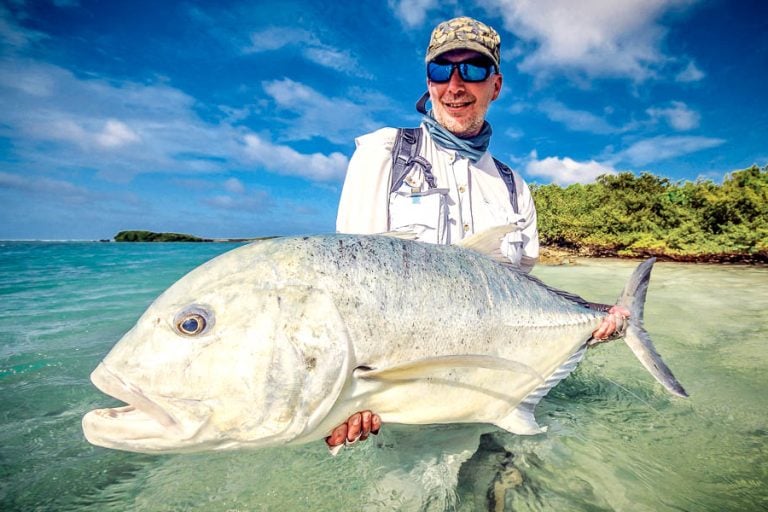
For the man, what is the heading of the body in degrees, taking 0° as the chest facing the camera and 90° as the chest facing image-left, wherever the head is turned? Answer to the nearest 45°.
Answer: approximately 0°
